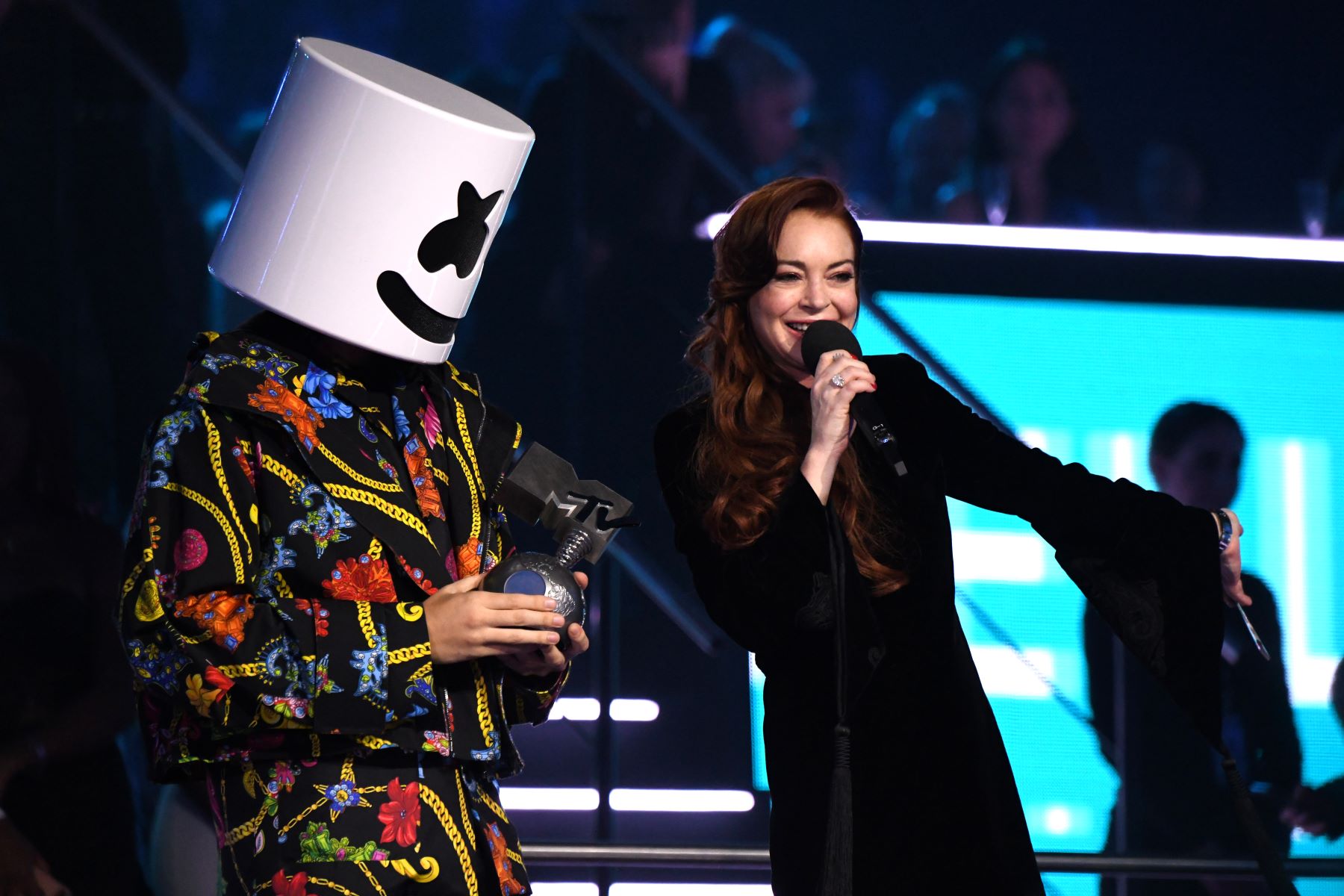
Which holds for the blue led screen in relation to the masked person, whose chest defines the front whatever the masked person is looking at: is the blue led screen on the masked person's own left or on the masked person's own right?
on the masked person's own left

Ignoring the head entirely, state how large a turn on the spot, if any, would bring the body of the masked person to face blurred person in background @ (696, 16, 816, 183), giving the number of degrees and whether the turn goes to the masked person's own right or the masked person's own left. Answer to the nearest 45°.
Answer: approximately 90° to the masked person's own left

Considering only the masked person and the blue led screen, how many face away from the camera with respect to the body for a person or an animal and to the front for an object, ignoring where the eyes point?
0

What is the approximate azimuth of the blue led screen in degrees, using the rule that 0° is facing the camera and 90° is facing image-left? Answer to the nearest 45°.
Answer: approximately 0°

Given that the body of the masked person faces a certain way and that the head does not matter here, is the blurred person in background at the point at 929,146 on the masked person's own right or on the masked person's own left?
on the masked person's own left

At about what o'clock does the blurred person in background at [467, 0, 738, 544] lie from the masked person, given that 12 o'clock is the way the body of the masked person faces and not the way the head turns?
The blurred person in background is roughly at 8 o'clock from the masked person.

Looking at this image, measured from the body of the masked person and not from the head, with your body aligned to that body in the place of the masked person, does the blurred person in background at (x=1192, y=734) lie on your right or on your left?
on your left

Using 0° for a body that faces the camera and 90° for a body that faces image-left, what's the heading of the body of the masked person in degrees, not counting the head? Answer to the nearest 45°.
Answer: approximately 315°

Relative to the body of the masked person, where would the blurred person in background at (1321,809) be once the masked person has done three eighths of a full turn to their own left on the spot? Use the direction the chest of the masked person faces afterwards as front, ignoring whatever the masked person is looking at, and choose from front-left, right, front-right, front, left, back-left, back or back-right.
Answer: front-right

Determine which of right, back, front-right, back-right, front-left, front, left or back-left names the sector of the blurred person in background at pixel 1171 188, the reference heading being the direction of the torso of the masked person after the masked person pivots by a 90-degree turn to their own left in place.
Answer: front

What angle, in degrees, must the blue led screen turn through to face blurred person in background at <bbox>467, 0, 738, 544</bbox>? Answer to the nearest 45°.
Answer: approximately 90° to its right
